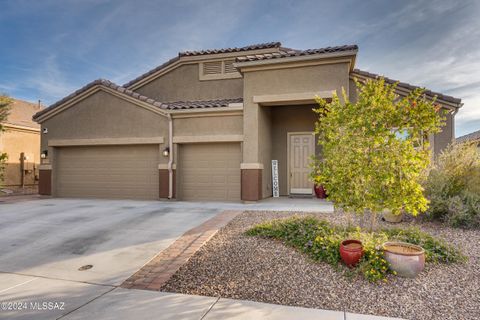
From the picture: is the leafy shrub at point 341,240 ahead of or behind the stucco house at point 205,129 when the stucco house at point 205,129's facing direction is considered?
ahead

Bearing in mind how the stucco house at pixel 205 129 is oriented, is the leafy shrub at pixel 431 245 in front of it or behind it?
in front

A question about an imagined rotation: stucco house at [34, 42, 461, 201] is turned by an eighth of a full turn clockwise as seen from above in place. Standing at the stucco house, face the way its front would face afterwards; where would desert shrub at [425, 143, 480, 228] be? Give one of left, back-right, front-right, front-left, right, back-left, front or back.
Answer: left

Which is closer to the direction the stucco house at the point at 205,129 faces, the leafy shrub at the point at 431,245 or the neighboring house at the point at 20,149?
the leafy shrub

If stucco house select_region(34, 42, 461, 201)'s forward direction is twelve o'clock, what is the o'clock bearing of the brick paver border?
The brick paver border is roughly at 12 o'clock from the stucco house.

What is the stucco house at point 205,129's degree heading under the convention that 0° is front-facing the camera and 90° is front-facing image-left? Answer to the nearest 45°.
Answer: approximately 0°

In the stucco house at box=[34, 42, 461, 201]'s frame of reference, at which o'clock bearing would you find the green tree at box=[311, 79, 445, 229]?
The green tree is roughly at 11 o'clock from the stucco house.

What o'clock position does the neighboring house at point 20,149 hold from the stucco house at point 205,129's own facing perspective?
The neighboring house is roughly at 4 o'clock from the stucco house.
